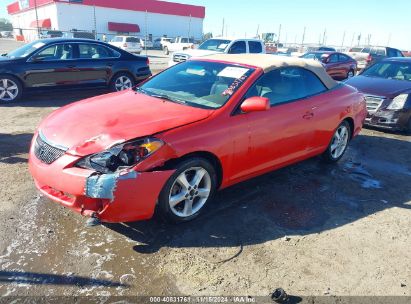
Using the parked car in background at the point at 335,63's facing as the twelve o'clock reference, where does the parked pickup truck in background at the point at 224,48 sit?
the parked pickup truck in background at the point at 224,48 is roughly at 12 o'clock from the parked car in background at the point at 335,63.

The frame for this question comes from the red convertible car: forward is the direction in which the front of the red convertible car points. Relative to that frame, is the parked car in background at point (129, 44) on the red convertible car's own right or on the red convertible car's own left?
on the red convertible car's own right

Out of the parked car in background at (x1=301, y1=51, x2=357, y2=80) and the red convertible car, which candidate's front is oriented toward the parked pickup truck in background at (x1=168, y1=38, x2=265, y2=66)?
the parked car in background at (x1=301, y1=51, x2=357, y2=80)

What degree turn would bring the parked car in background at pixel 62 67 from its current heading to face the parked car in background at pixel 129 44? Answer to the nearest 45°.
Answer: approximately 90° to its right

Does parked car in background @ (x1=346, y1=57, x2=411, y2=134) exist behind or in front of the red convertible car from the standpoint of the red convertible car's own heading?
behind

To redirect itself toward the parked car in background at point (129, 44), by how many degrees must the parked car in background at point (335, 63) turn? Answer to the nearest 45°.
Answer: approximately 90° to its right

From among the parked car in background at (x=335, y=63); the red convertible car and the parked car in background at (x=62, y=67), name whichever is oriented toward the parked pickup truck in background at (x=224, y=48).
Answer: the parked car in background at (x=335, y=63)

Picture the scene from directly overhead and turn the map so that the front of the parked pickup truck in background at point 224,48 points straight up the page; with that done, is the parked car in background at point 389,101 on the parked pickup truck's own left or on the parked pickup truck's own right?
on the parked pickup truck's own left

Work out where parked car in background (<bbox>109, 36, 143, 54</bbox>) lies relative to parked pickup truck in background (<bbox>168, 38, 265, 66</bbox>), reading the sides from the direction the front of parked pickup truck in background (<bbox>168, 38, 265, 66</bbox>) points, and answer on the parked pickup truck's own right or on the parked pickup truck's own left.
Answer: on the parked pickup truck's own right

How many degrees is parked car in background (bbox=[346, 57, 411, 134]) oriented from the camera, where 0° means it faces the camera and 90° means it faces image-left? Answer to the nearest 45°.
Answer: approximately 45°

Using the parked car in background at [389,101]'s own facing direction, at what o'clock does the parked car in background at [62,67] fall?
the parked car in background at [62,67] is roughly at 1 o'clock from the parked car in background at [389,101].

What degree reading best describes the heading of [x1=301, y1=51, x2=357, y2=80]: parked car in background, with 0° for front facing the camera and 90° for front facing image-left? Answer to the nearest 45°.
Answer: approximately 45°

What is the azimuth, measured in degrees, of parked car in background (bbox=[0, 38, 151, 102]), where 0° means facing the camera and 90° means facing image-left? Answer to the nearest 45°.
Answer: approximately 90°
